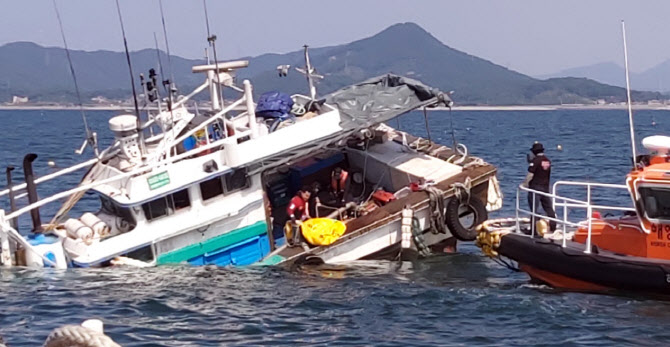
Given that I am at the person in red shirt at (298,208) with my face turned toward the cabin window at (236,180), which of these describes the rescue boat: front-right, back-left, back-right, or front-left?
back-left

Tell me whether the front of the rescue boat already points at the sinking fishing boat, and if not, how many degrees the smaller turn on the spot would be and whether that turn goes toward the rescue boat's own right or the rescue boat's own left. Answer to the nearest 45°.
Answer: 0° — it already faces it

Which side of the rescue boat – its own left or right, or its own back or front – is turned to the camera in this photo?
left

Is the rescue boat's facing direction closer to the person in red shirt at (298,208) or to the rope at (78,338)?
the person in red shirt

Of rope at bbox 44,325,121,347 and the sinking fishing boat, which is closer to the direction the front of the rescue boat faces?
the sinking fishing boat

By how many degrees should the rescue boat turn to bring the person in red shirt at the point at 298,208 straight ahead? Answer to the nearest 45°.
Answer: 0° — it already faces them

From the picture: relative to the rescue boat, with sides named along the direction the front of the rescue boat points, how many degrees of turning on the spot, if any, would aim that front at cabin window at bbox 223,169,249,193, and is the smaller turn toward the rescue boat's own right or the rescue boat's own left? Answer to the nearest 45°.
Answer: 0° — it already faces it
